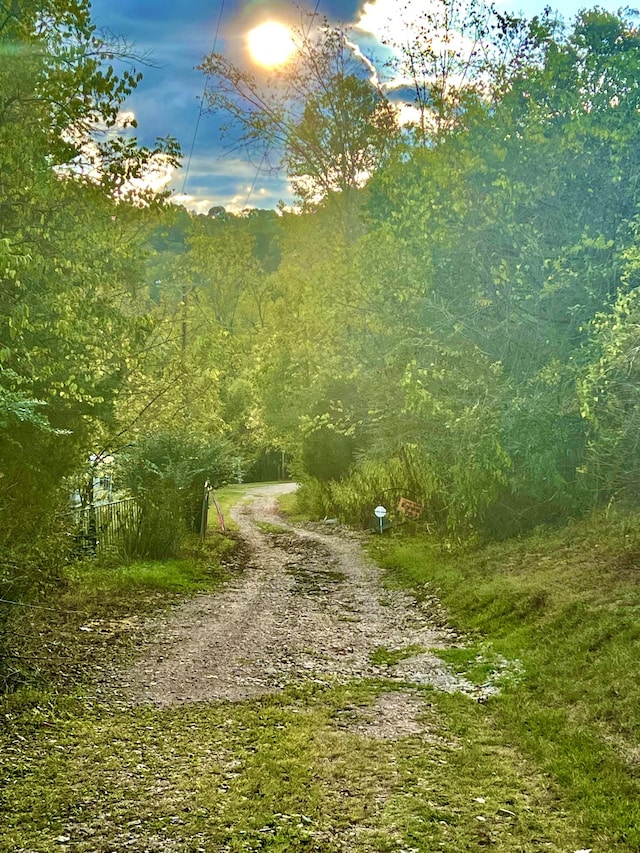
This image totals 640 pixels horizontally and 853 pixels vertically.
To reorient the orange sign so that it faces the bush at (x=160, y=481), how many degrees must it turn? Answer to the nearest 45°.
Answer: approximately 45° to its right

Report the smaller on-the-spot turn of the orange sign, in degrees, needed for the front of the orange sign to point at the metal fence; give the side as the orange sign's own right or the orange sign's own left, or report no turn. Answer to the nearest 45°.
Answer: approximately 45° to the orange sign's own right

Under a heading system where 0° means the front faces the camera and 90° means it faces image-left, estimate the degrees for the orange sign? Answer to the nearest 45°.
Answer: approximately 0°
